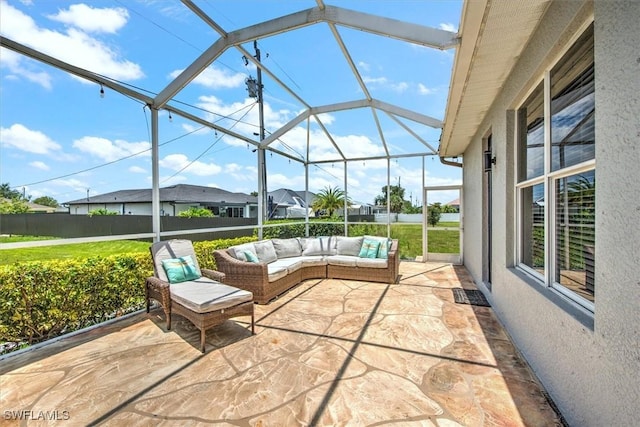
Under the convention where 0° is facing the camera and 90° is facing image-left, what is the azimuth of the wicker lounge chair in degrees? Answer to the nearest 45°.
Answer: approximately 315°

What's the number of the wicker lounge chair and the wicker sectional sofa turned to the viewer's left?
0

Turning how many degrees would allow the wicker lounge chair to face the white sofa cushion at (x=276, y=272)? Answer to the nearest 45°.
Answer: approximately 90° to its left

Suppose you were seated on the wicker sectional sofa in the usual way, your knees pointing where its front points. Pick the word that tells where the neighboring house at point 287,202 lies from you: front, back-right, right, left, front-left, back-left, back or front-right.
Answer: back-left

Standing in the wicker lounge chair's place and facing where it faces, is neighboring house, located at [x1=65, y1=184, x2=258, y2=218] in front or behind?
behind

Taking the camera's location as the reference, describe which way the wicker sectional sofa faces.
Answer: facing the viewer and to the right of the viewer

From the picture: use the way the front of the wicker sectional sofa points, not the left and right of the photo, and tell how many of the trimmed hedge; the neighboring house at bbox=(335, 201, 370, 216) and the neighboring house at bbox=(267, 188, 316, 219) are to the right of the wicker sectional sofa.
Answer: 1

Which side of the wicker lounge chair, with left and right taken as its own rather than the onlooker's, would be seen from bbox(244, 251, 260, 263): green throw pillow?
left

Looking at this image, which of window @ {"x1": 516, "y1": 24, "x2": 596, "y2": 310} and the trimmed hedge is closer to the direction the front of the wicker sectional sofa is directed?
the window

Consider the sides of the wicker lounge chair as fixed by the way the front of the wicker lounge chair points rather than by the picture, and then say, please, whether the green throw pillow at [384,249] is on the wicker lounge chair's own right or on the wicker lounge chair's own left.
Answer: on the wicker lounge chair's own left

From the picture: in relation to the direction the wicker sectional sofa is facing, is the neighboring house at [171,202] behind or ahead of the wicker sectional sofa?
behind

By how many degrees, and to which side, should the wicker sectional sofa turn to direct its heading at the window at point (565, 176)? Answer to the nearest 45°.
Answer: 0° — it already faces it
